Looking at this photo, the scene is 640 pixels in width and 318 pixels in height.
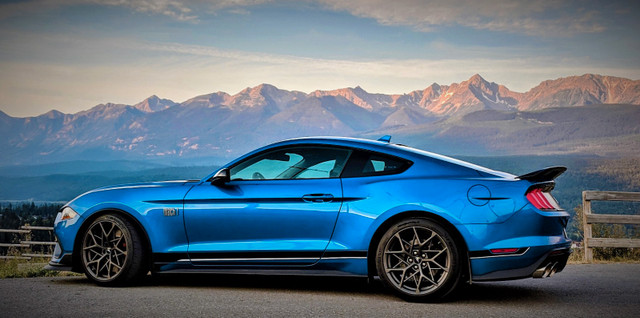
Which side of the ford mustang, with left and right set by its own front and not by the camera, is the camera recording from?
left

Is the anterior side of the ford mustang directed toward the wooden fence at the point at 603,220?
no
